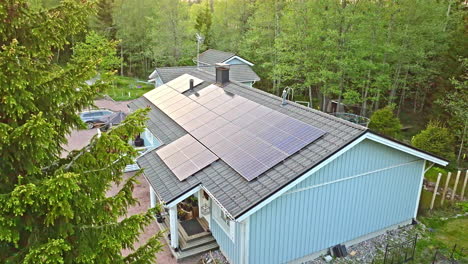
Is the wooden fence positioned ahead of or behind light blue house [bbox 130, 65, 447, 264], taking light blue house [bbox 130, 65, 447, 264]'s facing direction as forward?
behind

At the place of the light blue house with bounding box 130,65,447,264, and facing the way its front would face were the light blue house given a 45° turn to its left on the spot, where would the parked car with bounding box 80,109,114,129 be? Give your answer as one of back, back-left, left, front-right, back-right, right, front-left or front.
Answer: back-right

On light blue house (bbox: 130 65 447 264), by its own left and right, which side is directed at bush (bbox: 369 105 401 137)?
back

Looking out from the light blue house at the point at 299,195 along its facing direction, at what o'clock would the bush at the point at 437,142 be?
The bush is roughly at 6 o'clock from the light blue house.

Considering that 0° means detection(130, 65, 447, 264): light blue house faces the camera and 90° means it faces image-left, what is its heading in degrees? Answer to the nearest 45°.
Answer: approximately 45°

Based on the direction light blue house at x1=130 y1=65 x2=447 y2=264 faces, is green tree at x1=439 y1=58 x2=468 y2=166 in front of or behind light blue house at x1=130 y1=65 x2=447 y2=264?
behind

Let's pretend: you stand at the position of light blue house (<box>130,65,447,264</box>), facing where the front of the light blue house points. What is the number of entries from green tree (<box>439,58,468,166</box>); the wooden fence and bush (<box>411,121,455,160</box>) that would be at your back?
3
